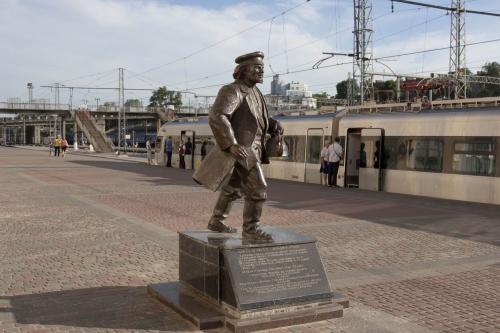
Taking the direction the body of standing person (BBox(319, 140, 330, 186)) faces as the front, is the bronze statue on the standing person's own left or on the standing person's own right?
on the standing person's own right

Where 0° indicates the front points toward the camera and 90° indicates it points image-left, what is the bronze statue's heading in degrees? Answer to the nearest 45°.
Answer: approximately 315°

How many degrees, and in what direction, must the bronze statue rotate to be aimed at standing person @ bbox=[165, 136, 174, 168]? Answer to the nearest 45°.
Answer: approximately 135° to its left

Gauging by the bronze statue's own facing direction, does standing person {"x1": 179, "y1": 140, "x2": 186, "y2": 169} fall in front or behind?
behind

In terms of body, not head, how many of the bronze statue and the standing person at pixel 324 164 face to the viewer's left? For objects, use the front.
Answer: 0

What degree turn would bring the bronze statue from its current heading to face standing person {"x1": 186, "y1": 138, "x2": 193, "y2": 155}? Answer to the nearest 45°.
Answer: approximately 135° to its left
